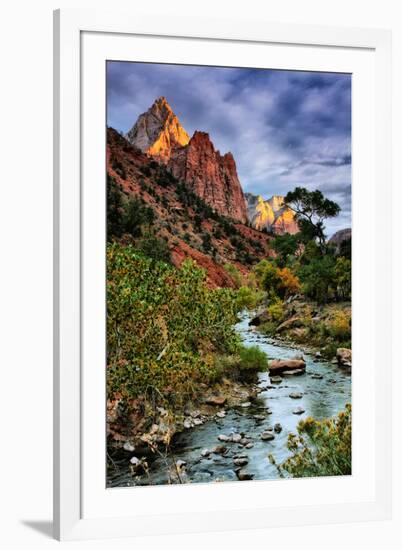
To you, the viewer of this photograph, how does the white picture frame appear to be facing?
facing the viewer and to the right of the viewer
